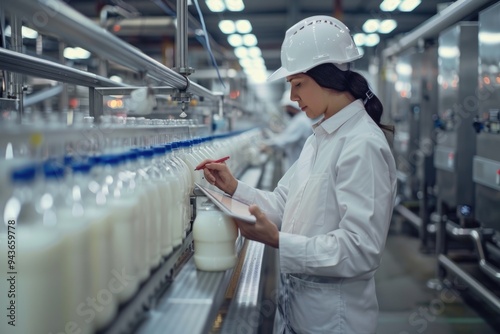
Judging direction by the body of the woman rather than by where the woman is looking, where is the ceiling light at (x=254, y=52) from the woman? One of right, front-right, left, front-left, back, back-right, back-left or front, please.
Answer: right

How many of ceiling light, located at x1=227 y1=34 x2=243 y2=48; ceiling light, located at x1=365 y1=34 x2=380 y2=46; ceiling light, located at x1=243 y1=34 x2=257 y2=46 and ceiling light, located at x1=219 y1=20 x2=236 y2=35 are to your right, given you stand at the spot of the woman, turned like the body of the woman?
4

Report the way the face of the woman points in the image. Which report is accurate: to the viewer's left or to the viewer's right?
to the viewer's left

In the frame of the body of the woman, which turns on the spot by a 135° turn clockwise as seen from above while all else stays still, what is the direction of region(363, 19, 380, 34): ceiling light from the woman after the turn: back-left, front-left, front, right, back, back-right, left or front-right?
front-left

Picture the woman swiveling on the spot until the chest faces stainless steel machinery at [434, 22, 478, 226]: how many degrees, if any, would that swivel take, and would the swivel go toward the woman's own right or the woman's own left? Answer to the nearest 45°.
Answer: approximately 135° to the woman's own right

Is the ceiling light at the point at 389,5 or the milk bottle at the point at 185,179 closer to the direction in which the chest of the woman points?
the milk bottle

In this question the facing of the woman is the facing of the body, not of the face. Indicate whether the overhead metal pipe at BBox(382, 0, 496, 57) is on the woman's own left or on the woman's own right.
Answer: on the woman's own right

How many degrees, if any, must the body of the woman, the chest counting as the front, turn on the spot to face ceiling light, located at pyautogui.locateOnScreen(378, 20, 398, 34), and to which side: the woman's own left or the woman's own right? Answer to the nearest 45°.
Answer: approximately 90° to the woman's own right

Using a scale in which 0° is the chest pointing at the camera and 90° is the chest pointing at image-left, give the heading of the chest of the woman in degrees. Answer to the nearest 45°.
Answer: approximately 90°

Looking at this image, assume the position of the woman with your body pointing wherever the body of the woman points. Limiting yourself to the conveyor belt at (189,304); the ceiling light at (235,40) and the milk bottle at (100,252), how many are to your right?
1

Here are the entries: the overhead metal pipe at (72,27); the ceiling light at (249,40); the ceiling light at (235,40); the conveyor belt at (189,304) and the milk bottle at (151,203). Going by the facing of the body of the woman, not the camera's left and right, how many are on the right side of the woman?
2

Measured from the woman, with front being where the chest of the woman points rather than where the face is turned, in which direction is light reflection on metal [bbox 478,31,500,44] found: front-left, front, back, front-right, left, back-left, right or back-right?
back-right

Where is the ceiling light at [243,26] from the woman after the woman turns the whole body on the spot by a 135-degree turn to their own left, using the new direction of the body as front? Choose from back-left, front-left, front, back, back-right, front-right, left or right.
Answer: back-left
